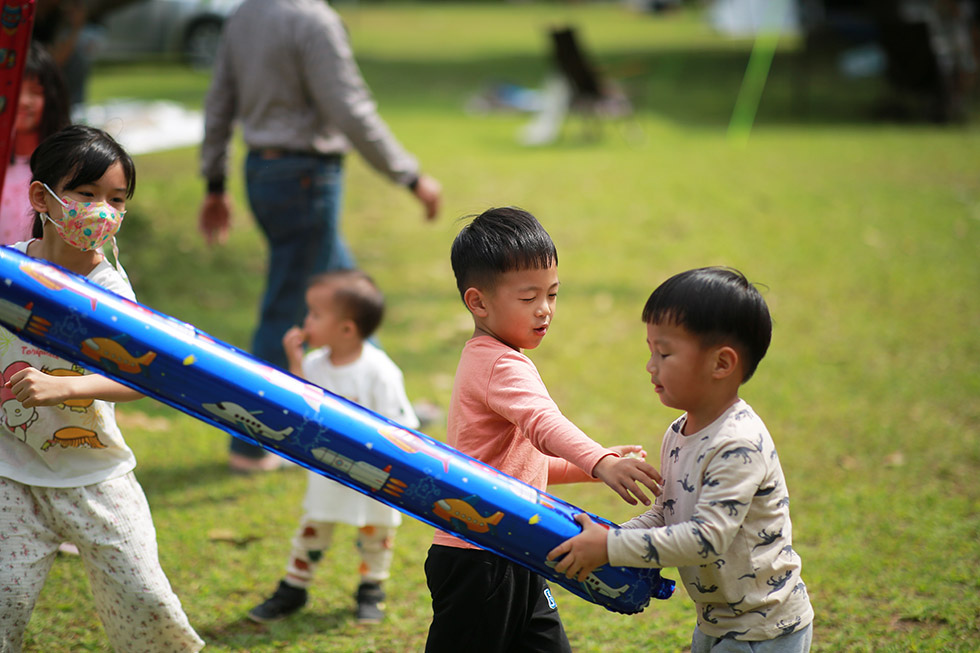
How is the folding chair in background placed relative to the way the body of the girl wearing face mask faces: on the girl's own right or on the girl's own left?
on the girl's own left

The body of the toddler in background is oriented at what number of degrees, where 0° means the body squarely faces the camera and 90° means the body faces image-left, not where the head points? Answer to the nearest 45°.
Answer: approximately 45°

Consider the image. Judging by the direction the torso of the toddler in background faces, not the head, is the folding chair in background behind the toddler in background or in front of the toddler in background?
behind

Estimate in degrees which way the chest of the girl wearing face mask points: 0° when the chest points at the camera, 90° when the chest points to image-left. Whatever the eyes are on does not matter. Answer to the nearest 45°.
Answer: approximately 315°

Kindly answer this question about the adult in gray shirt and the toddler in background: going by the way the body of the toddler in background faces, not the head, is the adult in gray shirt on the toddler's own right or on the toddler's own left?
on the toddler's own right

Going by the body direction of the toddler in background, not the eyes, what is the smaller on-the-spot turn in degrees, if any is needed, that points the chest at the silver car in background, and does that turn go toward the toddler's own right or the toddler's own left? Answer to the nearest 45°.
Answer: approximately 135° to the toddler's own right

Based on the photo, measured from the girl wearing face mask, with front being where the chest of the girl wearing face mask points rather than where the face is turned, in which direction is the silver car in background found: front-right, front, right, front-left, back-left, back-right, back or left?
back-left
